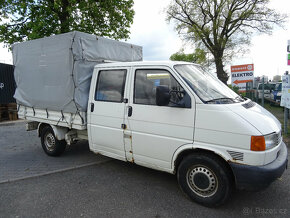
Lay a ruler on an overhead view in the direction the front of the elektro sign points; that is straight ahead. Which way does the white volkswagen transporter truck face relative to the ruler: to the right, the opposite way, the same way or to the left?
to the left

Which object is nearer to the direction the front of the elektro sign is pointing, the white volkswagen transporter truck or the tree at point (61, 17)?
the white volkswagen transporter truck

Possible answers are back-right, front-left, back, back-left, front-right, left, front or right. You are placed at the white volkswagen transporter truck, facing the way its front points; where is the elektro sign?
left

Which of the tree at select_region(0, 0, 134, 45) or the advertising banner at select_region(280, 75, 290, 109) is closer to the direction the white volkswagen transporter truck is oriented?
the advertising banner

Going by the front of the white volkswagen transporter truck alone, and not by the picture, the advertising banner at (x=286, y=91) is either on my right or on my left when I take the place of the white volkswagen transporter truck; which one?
on my left

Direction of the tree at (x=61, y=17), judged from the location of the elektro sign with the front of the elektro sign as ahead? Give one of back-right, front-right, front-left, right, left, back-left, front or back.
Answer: right

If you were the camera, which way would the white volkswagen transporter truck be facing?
facing the viewer and to the right of the viewer

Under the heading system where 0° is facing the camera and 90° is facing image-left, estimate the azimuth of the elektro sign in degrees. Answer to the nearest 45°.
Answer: approximately 0°

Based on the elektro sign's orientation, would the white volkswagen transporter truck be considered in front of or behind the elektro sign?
in front

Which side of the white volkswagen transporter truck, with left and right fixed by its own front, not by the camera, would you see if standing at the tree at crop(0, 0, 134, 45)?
back

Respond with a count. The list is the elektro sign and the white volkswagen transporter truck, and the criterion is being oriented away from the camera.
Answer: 0
